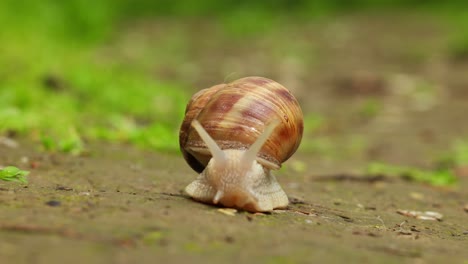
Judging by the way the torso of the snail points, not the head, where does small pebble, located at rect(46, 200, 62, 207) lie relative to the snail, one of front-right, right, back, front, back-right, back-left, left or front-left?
front-right

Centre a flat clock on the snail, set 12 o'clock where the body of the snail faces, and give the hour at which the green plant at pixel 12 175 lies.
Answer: The green plant is roughly at 3 o'clock from the snail.

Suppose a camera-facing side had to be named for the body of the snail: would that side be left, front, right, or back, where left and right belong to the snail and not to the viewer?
front
